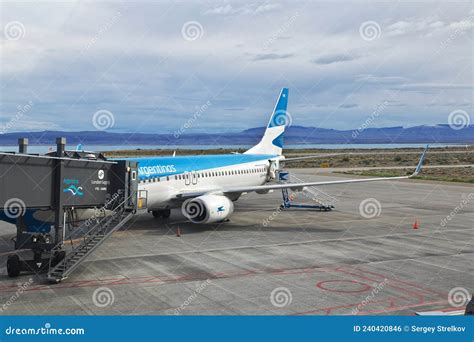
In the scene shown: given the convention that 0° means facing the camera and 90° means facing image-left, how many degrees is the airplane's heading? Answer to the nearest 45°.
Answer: approximately 45°

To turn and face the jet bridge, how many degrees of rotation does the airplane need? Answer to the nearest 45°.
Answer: approximately 45° to its left

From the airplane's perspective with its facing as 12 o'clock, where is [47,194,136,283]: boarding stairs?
The boarding stairs is roughly at 11 o'clock from the airplane.
